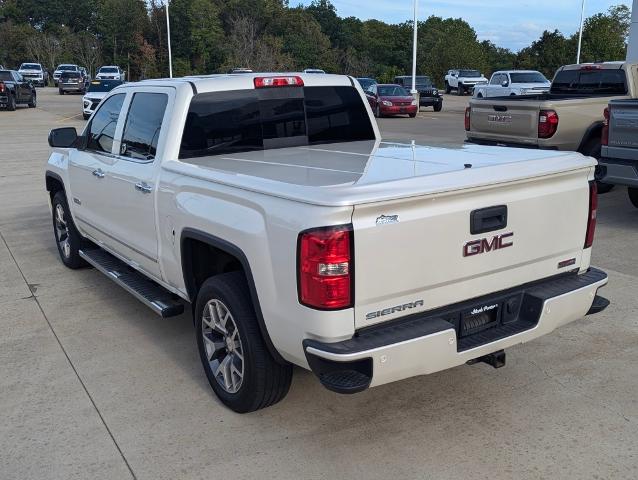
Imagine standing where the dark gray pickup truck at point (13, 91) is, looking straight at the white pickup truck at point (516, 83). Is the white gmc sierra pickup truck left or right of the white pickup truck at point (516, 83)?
right

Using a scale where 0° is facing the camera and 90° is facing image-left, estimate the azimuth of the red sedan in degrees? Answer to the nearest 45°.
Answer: approximately 315°

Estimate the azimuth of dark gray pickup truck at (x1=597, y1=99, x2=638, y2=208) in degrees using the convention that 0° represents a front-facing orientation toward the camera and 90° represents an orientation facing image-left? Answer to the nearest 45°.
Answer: approximately 225°

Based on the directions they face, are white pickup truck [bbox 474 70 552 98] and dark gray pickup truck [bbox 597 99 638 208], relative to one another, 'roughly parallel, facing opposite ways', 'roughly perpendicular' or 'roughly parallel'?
roughly perpendicular

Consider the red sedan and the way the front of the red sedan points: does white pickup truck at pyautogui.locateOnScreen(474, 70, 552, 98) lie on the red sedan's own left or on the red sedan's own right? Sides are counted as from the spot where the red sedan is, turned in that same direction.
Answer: on the red sedan's own left

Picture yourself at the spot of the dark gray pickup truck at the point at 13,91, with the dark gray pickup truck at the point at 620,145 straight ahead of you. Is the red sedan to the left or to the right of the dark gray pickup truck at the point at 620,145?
left

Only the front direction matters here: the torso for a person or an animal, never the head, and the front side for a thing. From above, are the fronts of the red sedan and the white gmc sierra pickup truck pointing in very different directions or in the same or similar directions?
very different directions

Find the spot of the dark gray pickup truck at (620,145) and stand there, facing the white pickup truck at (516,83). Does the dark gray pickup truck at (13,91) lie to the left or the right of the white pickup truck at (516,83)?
left

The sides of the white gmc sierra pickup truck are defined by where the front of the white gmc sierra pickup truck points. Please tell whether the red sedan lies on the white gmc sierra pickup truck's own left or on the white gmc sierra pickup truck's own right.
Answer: on the white gmc sierra pickup truck's own right

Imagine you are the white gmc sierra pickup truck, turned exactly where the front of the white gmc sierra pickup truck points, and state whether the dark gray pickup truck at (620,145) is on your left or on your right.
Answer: on your right

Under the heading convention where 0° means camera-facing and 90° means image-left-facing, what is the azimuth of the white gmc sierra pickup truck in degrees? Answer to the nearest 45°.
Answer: approximately 135°
